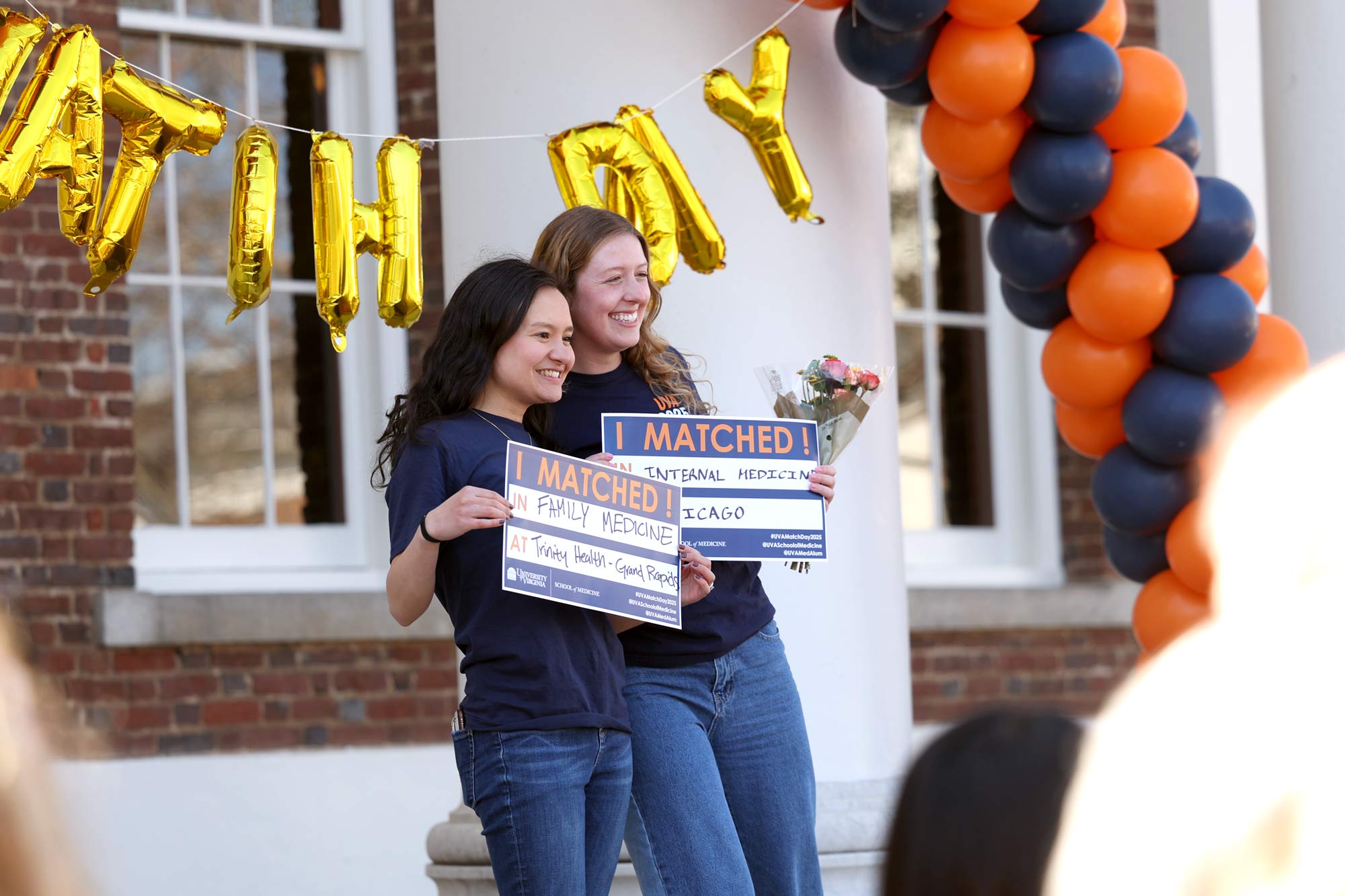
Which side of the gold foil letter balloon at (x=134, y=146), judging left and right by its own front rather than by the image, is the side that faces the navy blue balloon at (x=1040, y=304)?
left

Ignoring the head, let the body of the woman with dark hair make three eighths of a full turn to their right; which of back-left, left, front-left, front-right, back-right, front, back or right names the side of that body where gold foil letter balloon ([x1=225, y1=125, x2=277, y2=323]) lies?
front-right

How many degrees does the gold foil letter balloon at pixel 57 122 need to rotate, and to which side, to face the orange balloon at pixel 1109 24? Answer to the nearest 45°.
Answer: approximately 90° to its left

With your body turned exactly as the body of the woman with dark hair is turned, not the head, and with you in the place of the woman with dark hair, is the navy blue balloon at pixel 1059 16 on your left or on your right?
on your left

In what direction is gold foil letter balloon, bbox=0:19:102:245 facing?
toward the camera

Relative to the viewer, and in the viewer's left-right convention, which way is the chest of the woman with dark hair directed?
facing the viewer and to the right of the viewer

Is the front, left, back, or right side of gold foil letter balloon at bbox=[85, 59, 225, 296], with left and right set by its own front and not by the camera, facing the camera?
front

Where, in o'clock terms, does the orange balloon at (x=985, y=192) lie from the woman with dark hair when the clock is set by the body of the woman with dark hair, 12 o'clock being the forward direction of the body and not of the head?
The orange balloon is roughly at 9 o'clock from the woman with dark hair.

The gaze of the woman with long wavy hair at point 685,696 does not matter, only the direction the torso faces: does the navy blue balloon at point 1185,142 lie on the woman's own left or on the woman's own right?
on the woman's own left
